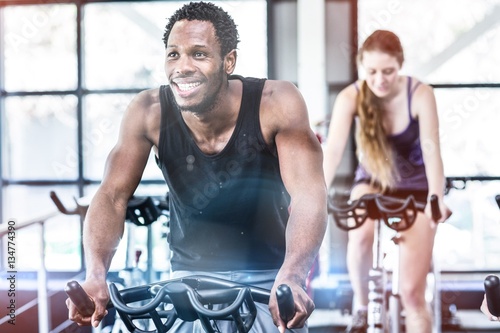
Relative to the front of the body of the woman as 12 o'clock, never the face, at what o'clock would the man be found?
The man is roughly at 1 o'clock from the woman.

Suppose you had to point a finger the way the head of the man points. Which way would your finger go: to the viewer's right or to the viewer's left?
to the viewer's left

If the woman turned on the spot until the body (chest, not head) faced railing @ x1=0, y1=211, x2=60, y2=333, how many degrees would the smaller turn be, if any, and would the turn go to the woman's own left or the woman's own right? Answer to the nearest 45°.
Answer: approximately 90° to the woman's own right

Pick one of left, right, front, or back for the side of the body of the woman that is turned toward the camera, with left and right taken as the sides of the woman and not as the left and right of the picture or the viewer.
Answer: front

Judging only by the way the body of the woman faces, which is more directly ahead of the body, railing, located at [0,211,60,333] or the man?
the man
